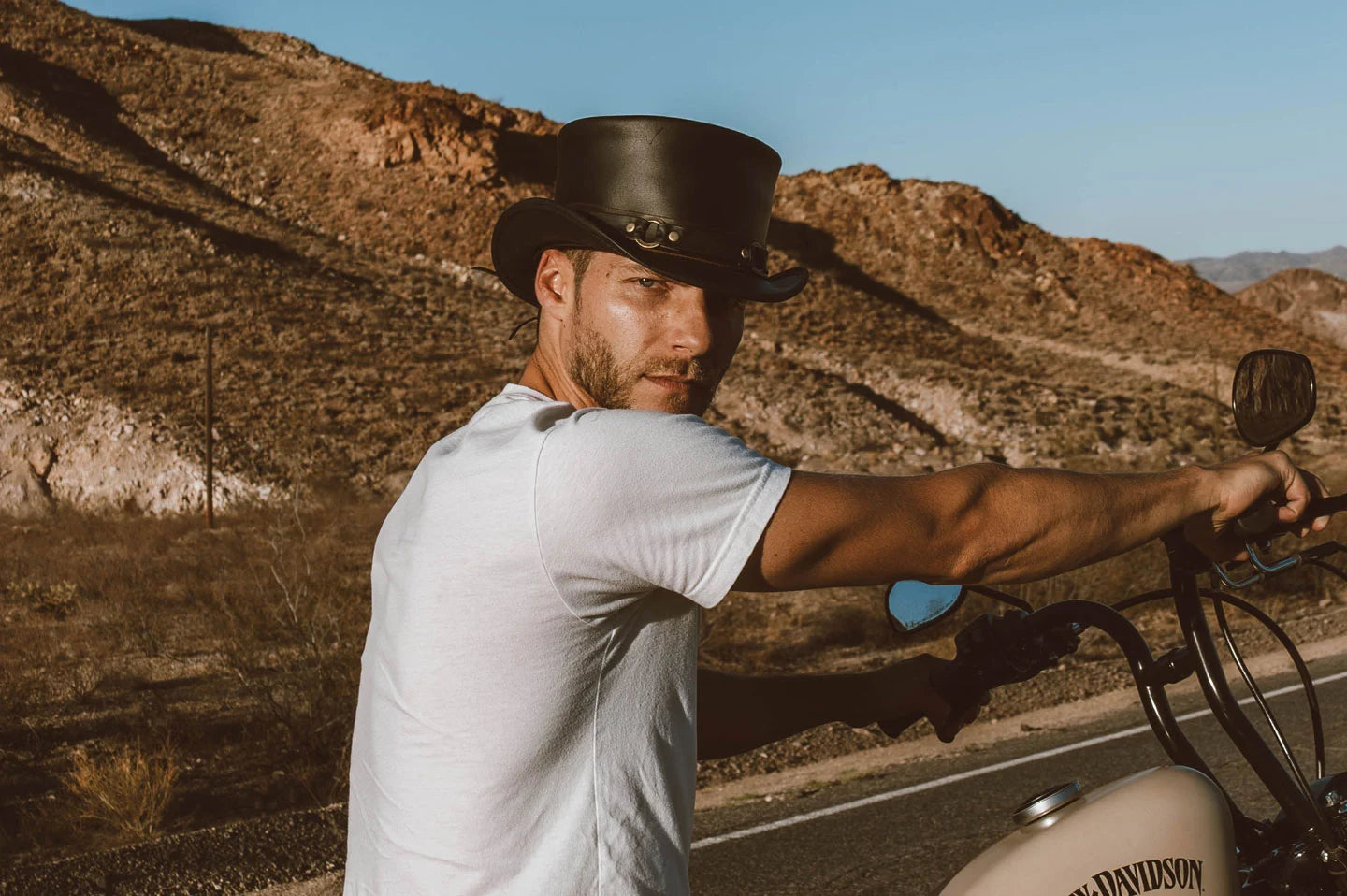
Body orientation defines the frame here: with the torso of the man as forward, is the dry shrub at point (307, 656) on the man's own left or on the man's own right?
on the man's own left

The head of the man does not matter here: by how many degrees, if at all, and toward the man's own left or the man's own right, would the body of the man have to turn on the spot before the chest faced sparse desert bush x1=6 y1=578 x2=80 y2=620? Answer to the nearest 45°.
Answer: approximately 135° to the man's own left

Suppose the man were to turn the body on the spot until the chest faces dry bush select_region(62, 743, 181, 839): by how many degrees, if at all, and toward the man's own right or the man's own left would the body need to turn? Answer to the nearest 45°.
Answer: approximately 135° to the man's own left

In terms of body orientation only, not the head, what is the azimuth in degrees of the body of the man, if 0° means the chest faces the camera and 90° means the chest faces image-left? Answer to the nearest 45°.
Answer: approximately 270°
